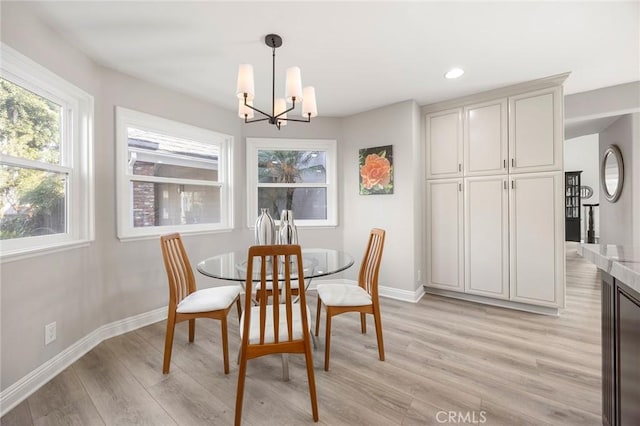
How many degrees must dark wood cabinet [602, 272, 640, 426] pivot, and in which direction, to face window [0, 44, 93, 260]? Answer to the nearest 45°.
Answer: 0° — it already faces it

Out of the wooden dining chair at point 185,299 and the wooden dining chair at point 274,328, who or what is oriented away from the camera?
the wooden dining chair at point 274,328

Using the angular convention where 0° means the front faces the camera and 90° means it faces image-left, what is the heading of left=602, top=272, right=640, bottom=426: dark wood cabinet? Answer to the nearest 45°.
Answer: approximately 45°

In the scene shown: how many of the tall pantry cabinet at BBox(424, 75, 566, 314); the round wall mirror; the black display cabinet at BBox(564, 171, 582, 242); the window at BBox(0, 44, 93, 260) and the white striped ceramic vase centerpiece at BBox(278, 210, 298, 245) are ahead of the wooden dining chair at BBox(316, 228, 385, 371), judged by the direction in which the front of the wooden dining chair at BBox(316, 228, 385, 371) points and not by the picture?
2

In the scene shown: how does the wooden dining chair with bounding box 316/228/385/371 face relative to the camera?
to the viewer's left

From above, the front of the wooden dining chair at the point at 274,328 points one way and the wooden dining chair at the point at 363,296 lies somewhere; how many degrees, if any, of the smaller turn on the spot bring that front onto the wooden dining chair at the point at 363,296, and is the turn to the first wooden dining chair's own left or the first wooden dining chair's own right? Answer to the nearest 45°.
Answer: approximately 45° to the first wooden dining chair's own right

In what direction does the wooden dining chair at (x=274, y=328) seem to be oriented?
away from the camera

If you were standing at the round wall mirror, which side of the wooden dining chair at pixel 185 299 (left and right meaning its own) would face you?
front

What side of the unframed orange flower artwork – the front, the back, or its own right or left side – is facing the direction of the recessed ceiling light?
left

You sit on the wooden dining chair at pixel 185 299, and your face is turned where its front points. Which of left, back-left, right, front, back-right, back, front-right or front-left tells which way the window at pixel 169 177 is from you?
left

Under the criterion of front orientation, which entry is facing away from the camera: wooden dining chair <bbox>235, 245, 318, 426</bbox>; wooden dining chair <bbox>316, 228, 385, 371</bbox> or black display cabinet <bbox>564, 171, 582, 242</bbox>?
wooden dining chair <bbox>235, 245, 318, 426</bbox>

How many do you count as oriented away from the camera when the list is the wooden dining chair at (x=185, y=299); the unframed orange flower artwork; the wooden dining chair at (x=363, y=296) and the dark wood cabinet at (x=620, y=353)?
0

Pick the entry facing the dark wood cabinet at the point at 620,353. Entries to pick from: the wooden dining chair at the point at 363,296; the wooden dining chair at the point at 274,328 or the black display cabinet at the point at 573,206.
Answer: the black display cabinet at the point at 573,206

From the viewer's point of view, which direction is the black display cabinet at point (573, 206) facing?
toward the camera

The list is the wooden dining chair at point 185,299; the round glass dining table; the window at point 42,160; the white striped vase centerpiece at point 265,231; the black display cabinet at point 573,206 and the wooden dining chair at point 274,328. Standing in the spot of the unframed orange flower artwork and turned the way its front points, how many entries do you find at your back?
1

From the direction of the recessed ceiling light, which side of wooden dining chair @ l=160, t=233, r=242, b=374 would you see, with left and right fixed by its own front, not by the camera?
front

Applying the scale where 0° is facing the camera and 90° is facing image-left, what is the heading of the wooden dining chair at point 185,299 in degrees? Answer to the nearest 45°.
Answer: approximately 270°

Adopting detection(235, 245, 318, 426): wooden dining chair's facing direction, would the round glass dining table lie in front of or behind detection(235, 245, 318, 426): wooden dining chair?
in front

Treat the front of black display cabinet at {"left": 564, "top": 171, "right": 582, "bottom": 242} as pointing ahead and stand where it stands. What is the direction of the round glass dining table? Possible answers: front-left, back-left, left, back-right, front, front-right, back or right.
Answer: front
